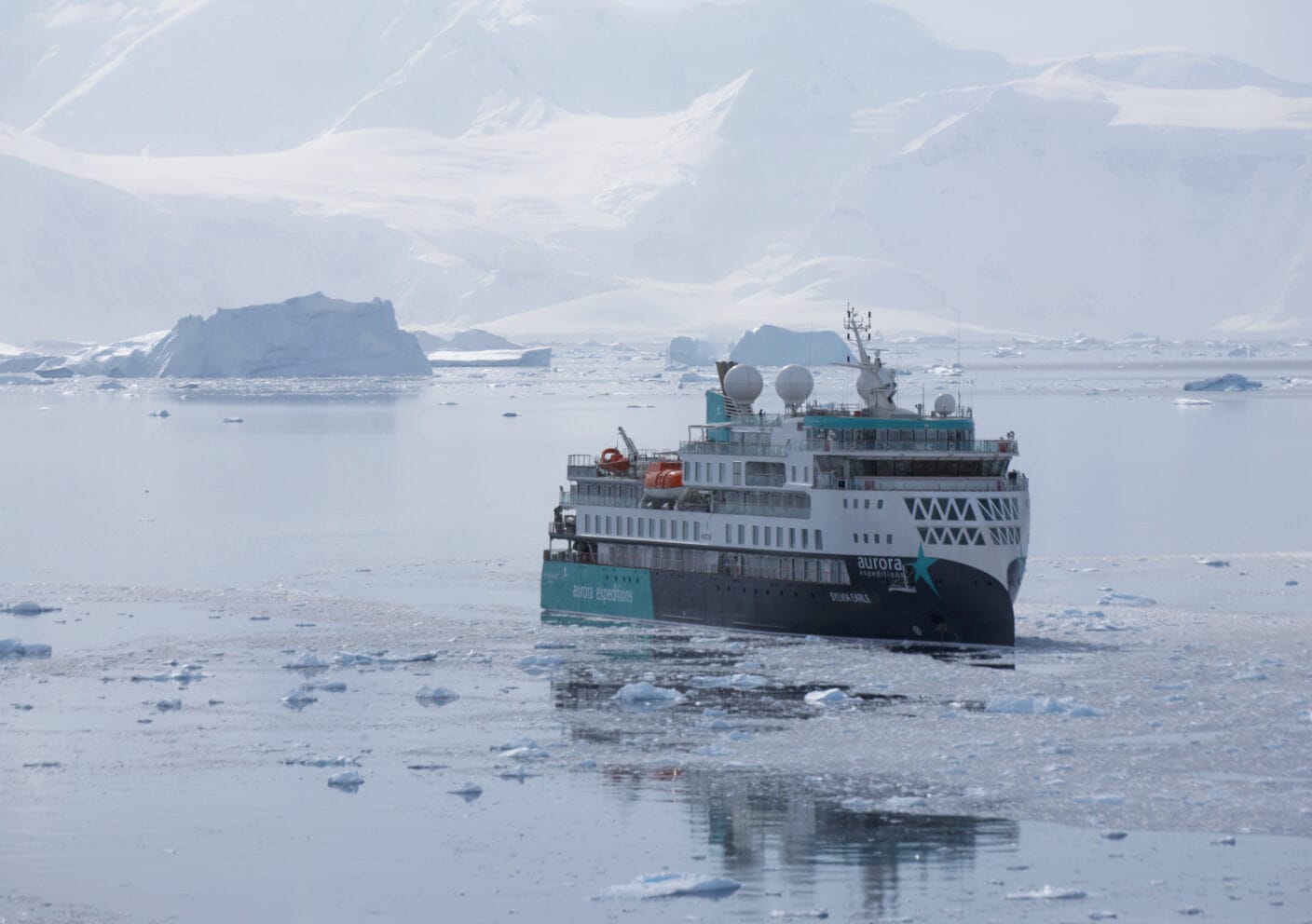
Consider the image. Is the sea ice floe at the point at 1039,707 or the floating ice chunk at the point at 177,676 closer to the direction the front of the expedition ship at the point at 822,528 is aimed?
the sea ice floe

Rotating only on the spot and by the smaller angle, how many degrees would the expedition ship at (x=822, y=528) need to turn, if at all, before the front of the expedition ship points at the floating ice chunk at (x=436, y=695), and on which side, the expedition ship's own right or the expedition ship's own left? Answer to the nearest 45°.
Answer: approximately 90° to the expedition ship's own right

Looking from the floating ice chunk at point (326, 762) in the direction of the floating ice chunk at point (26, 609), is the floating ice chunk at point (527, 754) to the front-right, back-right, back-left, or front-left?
back-right

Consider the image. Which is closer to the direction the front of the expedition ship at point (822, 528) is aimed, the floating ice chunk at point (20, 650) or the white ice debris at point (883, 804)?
the white ice debris

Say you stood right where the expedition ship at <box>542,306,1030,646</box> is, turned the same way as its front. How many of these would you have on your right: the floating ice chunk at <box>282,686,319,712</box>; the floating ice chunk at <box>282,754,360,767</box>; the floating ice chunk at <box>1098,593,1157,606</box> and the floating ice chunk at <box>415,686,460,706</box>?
3

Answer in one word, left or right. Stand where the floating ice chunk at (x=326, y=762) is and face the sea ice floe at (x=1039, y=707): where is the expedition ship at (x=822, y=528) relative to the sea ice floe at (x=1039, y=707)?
left

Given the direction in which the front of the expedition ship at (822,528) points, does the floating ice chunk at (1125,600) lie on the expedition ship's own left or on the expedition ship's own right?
on the expedition ship's own left

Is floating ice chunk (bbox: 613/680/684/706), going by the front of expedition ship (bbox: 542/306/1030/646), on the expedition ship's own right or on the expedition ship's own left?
on the expedition ship's own right

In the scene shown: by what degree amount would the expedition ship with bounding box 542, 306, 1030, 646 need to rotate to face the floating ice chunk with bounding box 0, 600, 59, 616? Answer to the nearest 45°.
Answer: approximately 135° to its right

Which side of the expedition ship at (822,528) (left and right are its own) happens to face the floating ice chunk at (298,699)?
right

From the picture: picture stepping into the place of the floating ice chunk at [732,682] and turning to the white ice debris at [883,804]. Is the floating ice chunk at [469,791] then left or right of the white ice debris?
right

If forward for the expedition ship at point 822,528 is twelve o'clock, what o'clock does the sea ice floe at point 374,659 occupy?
The sea ice floe is roughly at 4 o'clock from the expedition ship.

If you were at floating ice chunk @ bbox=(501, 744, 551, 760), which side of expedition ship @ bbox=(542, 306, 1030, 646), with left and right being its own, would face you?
right

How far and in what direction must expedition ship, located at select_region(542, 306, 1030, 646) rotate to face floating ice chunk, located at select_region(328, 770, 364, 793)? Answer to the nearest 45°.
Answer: approximately 90° to its right

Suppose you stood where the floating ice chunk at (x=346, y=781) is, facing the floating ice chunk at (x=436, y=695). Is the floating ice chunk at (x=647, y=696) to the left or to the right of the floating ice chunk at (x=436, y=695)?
right

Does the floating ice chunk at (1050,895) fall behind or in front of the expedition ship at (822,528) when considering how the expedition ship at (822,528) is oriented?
in front

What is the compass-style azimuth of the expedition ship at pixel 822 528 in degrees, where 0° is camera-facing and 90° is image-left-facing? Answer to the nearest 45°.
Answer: approximately 315°
